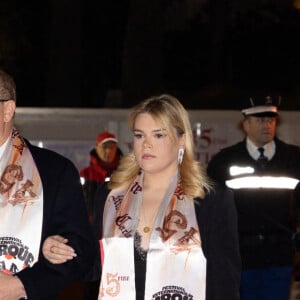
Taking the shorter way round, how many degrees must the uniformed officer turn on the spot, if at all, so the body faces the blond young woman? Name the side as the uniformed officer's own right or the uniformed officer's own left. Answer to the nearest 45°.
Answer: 0° — they already face them

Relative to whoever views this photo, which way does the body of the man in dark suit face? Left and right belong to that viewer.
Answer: facing the viewer and to the left of the viewer

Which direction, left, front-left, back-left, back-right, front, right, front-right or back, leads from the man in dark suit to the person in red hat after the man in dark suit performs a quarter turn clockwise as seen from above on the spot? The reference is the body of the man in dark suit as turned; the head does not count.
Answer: front-right

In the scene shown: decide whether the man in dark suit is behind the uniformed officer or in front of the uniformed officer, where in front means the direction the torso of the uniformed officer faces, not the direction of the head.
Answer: in front

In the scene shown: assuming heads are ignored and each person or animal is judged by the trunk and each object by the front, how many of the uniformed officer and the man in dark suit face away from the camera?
0

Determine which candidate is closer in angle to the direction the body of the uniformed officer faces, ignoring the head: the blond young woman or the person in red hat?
the blond young woman

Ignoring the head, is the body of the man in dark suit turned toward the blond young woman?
no

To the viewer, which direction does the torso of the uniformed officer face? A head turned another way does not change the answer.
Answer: toward the camera
